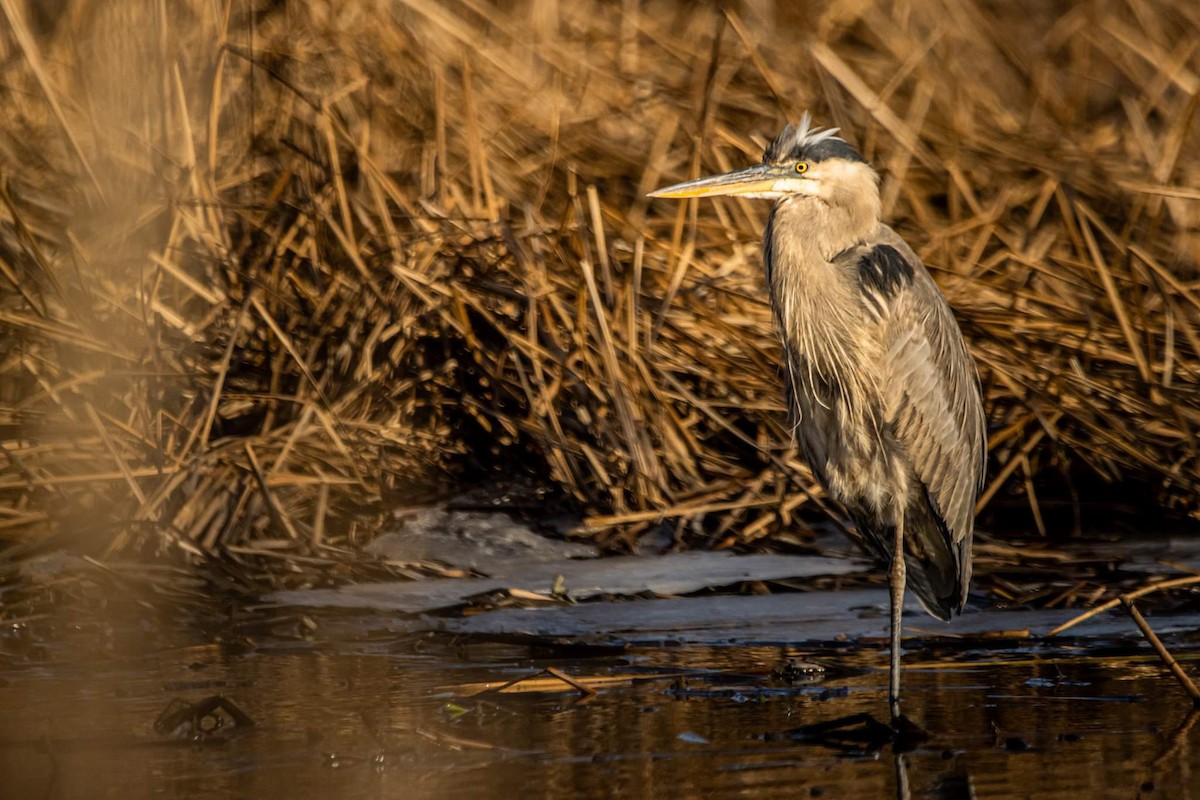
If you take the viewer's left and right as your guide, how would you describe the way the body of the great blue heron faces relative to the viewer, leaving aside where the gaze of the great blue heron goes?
facing the viewer and to the left of the viewer
